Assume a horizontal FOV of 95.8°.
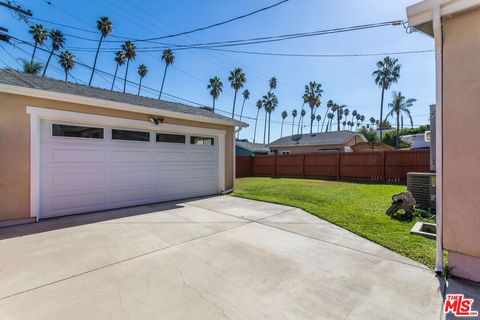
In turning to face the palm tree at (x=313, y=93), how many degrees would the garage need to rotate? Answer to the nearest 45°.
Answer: approximately 90° to its left

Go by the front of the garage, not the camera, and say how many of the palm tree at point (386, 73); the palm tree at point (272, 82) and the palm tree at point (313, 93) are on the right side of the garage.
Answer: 0

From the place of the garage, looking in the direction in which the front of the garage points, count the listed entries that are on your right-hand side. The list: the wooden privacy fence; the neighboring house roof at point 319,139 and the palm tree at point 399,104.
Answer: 0

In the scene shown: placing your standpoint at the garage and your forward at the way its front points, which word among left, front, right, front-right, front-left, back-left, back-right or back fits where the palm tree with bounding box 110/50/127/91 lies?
back-left

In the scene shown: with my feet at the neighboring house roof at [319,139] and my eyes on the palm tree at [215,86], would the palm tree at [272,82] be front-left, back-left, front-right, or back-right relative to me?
front-right

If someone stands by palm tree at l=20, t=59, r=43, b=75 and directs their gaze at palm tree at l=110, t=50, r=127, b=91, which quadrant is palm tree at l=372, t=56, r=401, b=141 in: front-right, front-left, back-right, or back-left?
front-right

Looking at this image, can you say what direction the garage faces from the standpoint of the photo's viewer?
facing the viewer and to the right of the viewer

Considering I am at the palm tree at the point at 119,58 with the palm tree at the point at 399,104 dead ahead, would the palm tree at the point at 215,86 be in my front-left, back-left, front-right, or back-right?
front-left

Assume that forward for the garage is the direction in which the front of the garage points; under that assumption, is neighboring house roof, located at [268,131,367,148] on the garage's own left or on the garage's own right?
on the garage's own left

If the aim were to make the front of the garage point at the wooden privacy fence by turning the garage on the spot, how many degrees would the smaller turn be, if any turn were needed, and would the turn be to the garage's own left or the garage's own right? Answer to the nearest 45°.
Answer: approximately 45° to the garage's own left

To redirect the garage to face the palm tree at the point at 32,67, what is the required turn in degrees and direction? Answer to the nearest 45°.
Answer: approximately 135° to its left

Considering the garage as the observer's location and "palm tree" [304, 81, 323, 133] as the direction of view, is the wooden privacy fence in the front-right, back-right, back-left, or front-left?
front-right

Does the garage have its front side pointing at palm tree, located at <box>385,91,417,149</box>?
no

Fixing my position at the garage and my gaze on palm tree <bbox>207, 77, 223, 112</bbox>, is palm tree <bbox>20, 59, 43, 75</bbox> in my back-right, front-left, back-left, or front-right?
front-left

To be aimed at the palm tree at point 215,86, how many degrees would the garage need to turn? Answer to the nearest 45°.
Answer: approximately 90° to its left

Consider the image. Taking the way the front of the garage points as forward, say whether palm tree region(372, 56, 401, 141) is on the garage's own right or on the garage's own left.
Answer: on the garage's own left

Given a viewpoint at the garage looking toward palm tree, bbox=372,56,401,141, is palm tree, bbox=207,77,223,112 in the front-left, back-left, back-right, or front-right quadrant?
front-left
